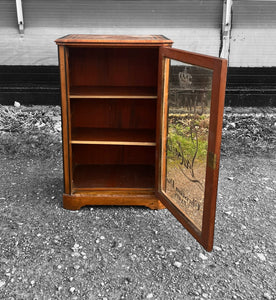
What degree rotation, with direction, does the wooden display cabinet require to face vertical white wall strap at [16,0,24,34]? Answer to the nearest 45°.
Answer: approximately 135° to its right

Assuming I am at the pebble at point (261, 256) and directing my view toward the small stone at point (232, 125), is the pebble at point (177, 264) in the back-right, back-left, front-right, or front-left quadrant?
back-left

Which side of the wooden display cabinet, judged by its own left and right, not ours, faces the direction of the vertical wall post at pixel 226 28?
back

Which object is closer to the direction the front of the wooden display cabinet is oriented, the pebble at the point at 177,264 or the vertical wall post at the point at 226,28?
the pebble

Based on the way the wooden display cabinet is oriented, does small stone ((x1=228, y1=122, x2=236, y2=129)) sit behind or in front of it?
behind

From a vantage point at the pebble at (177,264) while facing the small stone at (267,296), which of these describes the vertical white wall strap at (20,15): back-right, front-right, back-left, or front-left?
back-left

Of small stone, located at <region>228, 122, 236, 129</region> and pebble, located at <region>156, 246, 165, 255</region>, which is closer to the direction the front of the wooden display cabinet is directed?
the pebble

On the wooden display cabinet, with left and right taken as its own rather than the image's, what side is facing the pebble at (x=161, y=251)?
front

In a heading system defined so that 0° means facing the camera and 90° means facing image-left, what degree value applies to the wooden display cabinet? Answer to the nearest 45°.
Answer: approximately 0°
